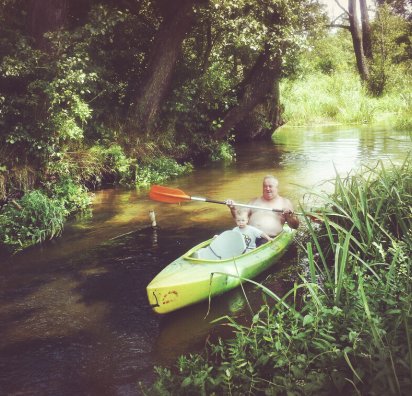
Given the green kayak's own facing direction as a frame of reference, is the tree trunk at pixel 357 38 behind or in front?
behind

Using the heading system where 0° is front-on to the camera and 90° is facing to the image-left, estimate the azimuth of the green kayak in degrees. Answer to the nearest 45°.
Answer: approximately 45°

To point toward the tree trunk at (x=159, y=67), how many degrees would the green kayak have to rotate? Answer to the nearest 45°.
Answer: approximately 135° to its right

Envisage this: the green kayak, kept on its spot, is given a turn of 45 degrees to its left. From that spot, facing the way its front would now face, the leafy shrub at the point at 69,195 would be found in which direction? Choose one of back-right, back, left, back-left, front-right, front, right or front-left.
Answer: back-right

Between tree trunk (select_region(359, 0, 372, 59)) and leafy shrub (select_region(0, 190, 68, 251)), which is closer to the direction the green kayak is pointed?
the leafy shrub

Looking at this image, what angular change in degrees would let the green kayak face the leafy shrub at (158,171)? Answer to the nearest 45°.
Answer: approximately 135° to its right

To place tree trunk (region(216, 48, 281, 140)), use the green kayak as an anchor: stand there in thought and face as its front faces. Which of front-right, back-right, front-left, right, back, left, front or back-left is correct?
back-right

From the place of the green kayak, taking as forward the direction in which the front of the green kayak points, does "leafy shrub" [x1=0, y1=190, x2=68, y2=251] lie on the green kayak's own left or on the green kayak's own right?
on the green kayak's own right

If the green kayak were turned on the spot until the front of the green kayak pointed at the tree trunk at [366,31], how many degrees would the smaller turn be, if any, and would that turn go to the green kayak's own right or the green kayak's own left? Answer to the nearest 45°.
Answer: approximately 180°

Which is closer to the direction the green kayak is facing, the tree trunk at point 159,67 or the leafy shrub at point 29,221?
the leafy shrub

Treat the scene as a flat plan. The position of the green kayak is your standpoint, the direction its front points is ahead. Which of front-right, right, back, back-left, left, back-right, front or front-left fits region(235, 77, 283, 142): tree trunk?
back-right
